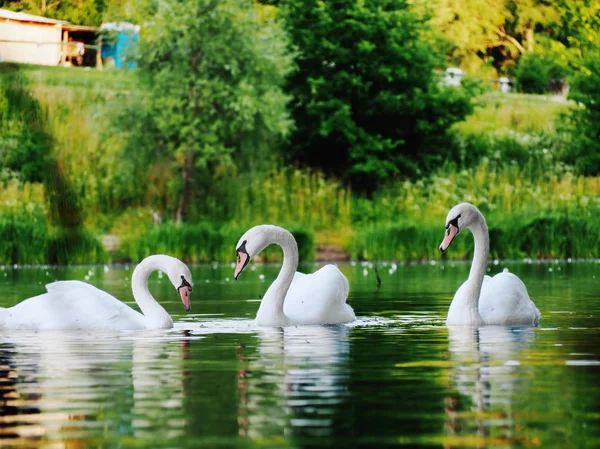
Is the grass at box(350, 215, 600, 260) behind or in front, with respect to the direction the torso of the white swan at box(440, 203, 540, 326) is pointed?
behind

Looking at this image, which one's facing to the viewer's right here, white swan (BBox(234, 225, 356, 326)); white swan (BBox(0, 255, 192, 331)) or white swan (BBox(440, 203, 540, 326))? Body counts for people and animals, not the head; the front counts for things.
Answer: white swan (BBox(0, 255, 192, 331))

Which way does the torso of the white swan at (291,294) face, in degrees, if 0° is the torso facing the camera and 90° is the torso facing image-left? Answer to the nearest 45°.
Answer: approximately 45°

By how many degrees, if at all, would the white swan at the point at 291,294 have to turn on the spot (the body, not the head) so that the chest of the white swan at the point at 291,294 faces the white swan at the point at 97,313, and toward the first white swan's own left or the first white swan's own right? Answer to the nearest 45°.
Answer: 0° — it already faces it

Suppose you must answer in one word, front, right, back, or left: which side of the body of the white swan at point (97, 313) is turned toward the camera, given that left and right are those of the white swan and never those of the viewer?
right

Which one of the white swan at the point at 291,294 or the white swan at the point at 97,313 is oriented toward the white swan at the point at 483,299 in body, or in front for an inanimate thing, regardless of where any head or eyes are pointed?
the white swan at the point at 97,313

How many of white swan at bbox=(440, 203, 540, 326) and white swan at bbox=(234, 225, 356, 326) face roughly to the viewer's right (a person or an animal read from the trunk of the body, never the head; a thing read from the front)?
0

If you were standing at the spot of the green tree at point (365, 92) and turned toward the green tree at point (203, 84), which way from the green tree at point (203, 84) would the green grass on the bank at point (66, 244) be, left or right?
left

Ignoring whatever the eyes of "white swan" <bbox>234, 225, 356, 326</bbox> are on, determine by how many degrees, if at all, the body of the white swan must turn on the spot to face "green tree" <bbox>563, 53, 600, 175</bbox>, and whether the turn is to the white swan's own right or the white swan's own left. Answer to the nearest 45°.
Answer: approximately 135° to the white swan's own right

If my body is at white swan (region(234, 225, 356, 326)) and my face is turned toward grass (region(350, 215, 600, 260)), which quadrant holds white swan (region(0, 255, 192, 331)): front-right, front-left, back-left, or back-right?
back-left

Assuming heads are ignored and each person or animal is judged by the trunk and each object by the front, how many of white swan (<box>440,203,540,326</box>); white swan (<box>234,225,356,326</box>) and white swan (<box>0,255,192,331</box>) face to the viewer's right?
1

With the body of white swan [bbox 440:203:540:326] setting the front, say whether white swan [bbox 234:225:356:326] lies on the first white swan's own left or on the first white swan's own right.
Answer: on the first white swan's own right
